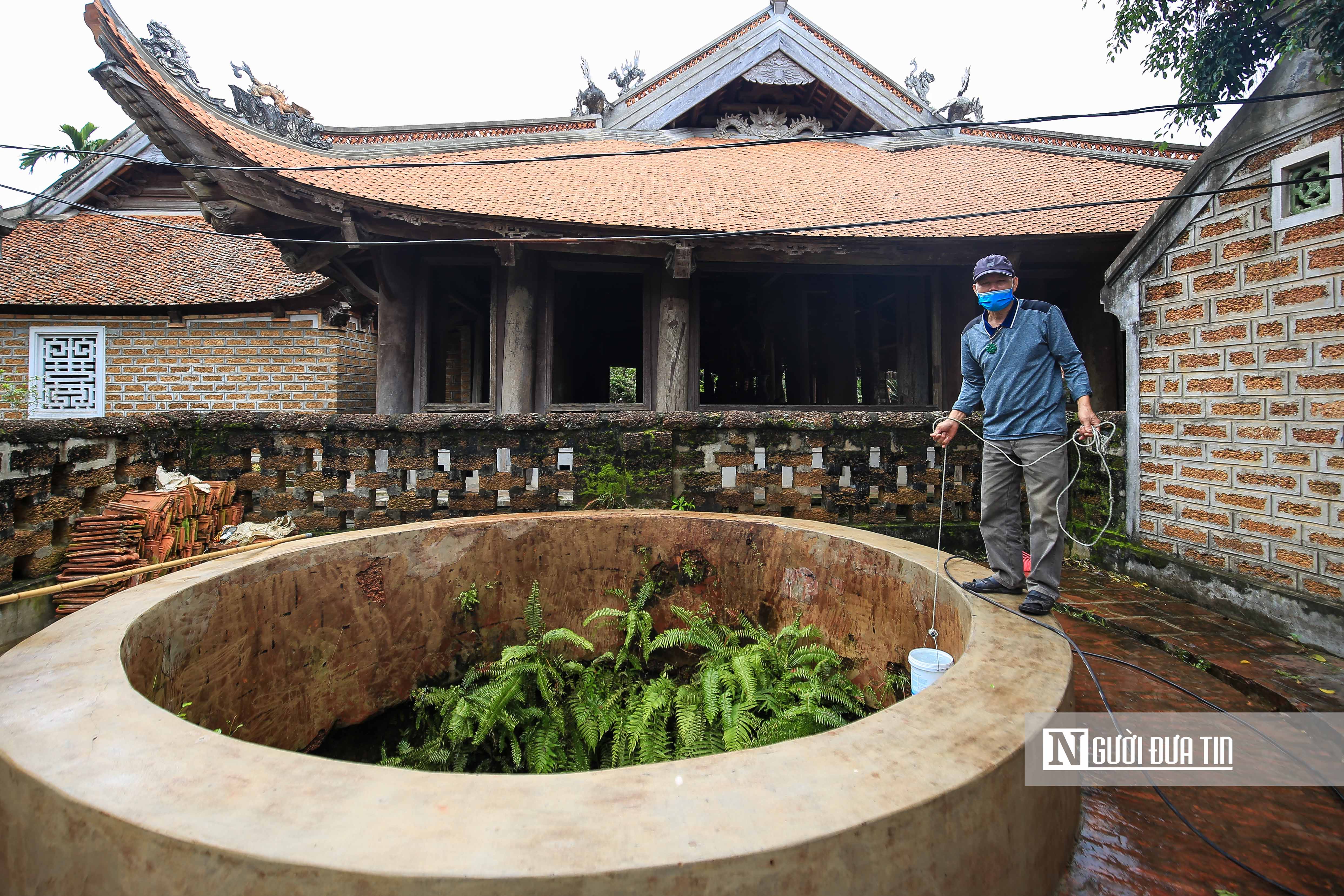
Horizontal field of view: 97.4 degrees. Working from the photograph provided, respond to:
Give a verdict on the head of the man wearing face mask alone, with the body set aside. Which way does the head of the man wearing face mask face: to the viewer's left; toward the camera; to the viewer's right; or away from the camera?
toward the camera

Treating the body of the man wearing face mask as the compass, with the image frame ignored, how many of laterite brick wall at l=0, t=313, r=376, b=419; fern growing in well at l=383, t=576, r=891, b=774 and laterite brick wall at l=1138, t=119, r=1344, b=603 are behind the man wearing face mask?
1

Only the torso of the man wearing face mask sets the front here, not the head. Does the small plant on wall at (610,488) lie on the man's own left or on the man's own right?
on the man's own right

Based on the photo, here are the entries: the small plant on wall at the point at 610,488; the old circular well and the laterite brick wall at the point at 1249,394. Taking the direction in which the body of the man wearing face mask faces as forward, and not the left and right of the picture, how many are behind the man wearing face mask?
1

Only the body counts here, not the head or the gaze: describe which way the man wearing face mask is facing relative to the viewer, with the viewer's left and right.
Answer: facing the viewer and to the left of the viewer

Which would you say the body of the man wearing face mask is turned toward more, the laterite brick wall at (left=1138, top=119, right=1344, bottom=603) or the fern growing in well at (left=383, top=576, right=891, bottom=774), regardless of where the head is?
the fern growing in well

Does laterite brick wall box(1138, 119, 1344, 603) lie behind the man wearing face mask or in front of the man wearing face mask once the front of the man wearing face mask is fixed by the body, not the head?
behind

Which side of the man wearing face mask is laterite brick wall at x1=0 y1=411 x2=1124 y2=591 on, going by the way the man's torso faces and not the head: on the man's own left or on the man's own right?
on the man's own right
